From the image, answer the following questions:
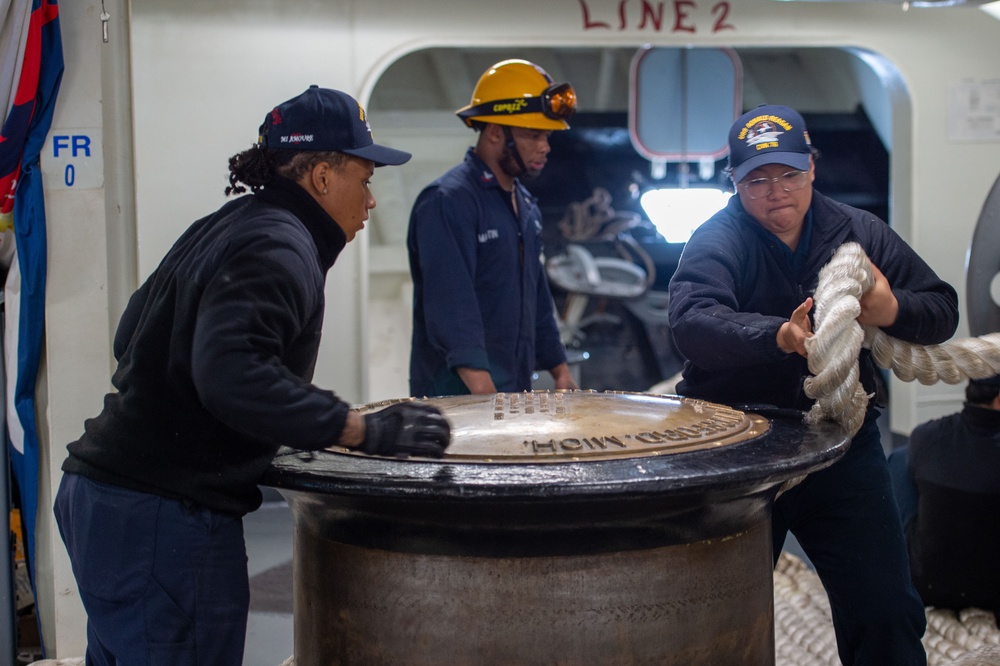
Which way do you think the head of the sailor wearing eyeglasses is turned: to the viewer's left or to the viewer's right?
to the viewer's left

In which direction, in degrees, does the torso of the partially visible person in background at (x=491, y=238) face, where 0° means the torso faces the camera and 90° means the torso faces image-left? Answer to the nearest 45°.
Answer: approximately 315°

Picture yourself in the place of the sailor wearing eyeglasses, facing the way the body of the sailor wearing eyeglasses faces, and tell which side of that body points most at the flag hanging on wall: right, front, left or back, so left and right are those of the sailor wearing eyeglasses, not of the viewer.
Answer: right

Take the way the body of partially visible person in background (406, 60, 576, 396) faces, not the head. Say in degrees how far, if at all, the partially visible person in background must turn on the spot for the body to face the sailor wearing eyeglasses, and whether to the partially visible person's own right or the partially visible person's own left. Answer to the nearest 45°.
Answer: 0° — they already face them

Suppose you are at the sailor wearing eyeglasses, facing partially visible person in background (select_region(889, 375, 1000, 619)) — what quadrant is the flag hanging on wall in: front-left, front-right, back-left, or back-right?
back-left

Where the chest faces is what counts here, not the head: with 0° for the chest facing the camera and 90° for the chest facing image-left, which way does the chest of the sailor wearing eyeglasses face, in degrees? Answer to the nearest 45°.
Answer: approximately 0°

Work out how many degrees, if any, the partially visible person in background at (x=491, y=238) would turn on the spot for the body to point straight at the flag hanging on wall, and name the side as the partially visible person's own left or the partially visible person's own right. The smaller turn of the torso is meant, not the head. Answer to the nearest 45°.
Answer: approximately 90° to the partially visible person's own right

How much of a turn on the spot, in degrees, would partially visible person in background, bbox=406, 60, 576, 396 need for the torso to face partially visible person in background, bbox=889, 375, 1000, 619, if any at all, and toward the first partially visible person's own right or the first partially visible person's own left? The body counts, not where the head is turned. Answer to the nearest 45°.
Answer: approximately 45° to the first partially visible person's own left

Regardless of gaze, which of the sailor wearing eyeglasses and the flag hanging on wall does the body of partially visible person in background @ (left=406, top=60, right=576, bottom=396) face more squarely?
the sailor wearing eyeglasses
